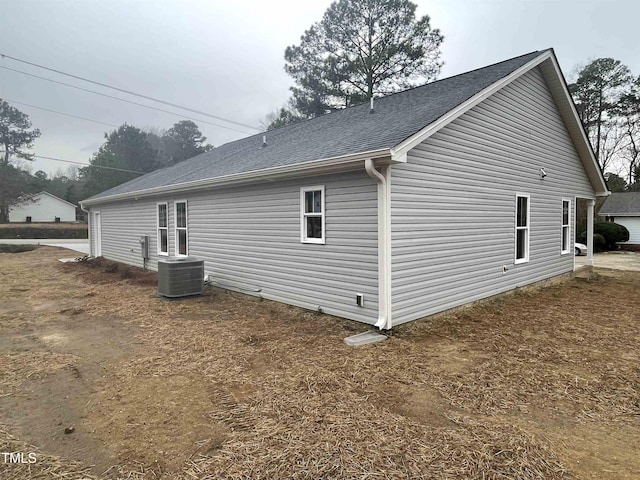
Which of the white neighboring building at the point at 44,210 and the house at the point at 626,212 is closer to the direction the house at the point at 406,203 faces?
the house

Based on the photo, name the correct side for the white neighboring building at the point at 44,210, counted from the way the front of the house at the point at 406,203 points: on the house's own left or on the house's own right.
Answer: on the house's own left

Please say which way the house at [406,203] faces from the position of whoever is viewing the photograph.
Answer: facing away from the viewer and to the right of the viewer

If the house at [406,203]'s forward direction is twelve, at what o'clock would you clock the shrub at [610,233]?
The shrub is roughly at 12 o'clock from the house.

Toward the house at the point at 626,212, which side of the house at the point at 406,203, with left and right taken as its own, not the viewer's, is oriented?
front

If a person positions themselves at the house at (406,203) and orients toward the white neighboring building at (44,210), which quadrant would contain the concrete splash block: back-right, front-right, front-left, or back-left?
back-left
